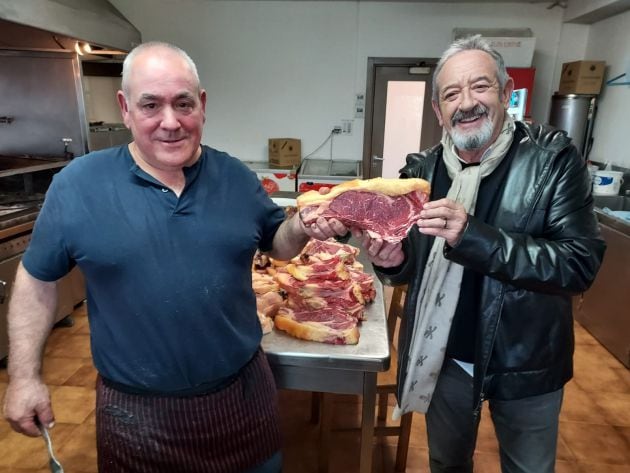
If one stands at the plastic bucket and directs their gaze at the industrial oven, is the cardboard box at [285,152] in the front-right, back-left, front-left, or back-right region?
front-right

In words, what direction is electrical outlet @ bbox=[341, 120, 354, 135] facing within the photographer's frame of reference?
facing the viewer

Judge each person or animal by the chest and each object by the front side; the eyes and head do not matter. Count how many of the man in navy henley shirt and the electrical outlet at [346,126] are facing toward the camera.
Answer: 2

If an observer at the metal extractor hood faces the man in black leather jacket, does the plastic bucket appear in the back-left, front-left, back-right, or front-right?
front-left

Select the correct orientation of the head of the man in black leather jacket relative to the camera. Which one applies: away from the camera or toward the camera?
toward the camera

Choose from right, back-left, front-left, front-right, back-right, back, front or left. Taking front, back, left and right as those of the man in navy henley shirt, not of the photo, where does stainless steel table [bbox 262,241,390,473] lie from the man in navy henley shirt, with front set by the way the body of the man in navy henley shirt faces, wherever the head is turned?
left

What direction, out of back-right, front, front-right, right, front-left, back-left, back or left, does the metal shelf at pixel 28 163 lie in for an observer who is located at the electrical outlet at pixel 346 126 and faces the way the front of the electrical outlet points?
front-right

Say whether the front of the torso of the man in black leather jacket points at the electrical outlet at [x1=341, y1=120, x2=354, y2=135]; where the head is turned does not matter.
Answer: no

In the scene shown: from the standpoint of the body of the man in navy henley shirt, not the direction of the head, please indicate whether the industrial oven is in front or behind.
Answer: behind

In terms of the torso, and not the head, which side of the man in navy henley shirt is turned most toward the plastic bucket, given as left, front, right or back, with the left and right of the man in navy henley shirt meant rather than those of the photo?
left

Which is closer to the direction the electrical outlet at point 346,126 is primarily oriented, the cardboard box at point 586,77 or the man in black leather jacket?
the man in black leather jacket

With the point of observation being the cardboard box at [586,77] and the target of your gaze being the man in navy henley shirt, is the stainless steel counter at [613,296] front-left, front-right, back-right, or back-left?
front-left

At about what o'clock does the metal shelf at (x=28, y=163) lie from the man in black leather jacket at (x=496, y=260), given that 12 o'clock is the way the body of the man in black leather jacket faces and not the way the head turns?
The metal shelf is roughly at 2 o'clock from the man in black leather jacket.

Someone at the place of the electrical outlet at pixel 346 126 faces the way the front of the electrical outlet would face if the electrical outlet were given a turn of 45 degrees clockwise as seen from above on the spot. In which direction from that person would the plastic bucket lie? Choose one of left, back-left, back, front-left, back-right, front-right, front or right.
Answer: left

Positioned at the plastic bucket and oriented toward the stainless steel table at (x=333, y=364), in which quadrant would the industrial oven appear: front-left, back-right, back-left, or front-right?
front-right

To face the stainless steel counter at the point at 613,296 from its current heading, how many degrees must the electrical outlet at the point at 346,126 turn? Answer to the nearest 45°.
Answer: approximately 45° to its left
